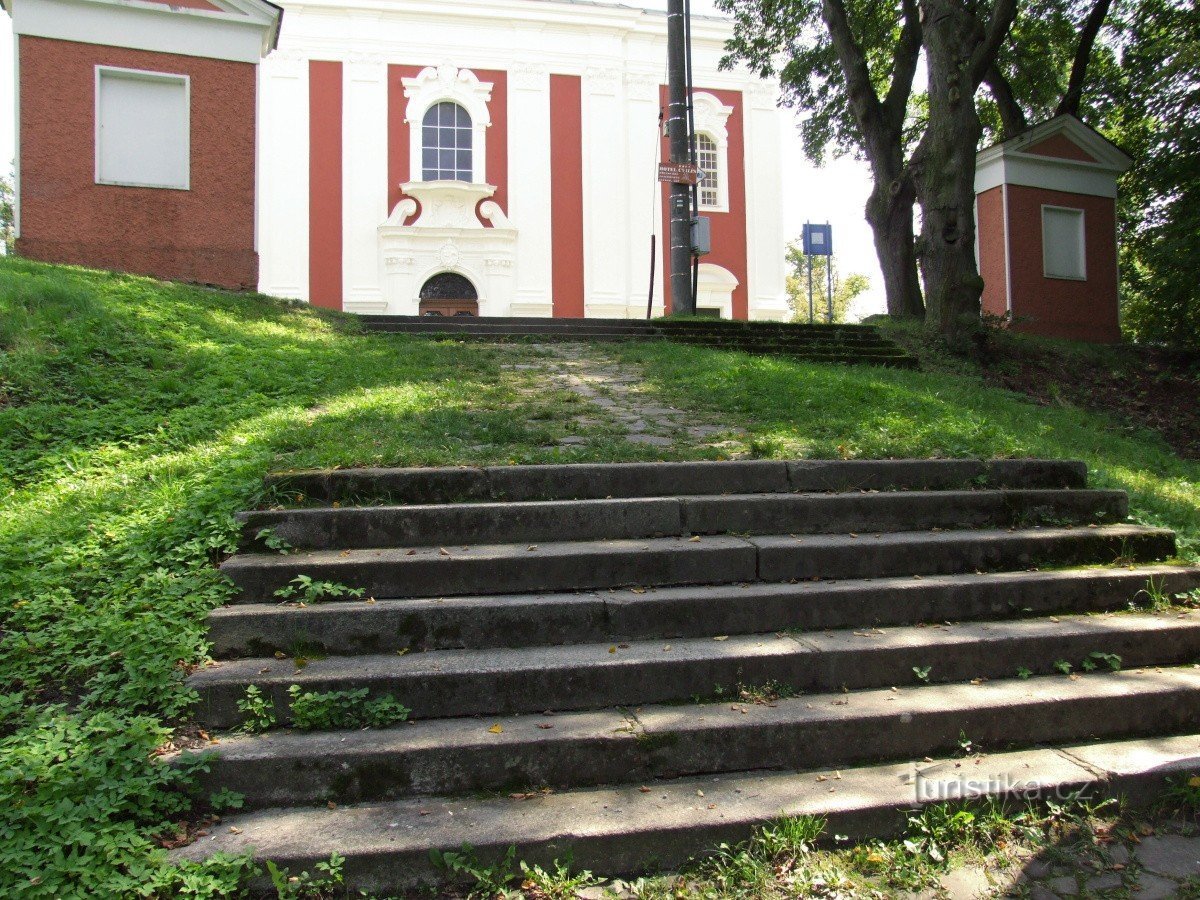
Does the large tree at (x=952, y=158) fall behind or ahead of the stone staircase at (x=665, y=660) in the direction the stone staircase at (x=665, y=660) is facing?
behind

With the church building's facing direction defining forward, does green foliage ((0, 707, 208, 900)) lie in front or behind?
in front

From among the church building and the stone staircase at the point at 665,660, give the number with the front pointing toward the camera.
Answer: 2

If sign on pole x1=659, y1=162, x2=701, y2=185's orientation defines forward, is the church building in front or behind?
behind

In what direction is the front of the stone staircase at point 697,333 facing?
toward the camera

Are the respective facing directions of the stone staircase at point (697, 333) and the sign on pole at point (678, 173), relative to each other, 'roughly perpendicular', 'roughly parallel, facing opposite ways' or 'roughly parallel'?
roughly parallel

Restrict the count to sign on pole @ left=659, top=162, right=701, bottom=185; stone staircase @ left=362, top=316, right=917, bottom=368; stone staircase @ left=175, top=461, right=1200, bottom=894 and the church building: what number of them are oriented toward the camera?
4

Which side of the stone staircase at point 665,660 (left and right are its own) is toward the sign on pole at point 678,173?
back

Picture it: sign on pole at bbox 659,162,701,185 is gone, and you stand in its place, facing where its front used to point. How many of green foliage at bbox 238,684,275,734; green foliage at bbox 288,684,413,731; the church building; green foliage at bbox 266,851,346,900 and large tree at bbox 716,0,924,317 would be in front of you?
3

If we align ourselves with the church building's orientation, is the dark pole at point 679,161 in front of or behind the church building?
in front

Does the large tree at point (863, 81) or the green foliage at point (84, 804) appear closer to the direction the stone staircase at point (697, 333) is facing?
the green foliage

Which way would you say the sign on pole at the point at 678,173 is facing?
toward the camera

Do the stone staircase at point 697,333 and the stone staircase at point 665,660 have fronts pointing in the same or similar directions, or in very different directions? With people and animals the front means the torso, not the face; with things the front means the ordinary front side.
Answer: same or similar directions

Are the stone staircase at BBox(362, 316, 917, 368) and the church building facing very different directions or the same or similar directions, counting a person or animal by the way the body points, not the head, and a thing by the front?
same or similar directions
